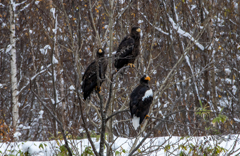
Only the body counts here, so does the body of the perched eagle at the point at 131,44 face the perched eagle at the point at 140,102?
no
